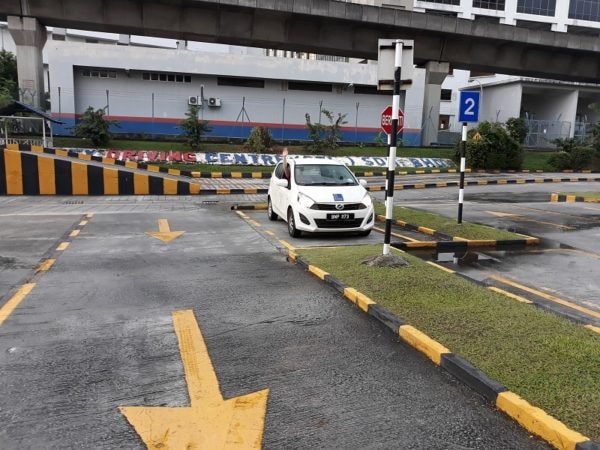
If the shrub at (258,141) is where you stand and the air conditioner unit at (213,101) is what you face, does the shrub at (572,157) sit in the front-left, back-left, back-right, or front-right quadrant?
back-right

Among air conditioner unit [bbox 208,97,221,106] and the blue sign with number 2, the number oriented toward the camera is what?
2

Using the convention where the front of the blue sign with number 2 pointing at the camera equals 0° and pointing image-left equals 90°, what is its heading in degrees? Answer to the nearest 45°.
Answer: approximately 0°

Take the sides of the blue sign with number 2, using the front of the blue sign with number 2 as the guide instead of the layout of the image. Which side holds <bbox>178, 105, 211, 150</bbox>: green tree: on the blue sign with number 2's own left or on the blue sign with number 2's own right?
on the blue sign with number 2's own right

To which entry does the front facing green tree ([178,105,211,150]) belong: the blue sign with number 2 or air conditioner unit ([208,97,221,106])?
the air conditioner unit

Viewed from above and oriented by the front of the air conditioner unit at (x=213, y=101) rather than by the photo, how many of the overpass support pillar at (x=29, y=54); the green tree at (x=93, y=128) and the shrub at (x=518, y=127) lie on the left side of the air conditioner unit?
1

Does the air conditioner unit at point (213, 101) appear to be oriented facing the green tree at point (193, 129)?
yes

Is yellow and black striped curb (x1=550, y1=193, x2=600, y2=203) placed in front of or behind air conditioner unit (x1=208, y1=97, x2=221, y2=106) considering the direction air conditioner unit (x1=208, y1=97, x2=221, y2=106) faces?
in front

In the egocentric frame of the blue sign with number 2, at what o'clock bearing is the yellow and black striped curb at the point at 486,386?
The yellow and black striped curb is roughly at 12 o'clock from the blue sign with number 2.

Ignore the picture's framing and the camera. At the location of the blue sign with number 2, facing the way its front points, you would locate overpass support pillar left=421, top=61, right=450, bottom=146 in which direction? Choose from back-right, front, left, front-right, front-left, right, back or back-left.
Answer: back

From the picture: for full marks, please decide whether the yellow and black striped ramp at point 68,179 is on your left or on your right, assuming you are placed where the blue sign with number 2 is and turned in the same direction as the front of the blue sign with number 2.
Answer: on your right

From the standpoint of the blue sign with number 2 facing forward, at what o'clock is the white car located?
The white car is roughly at 2 o'clock from the blue sign with number 2.
